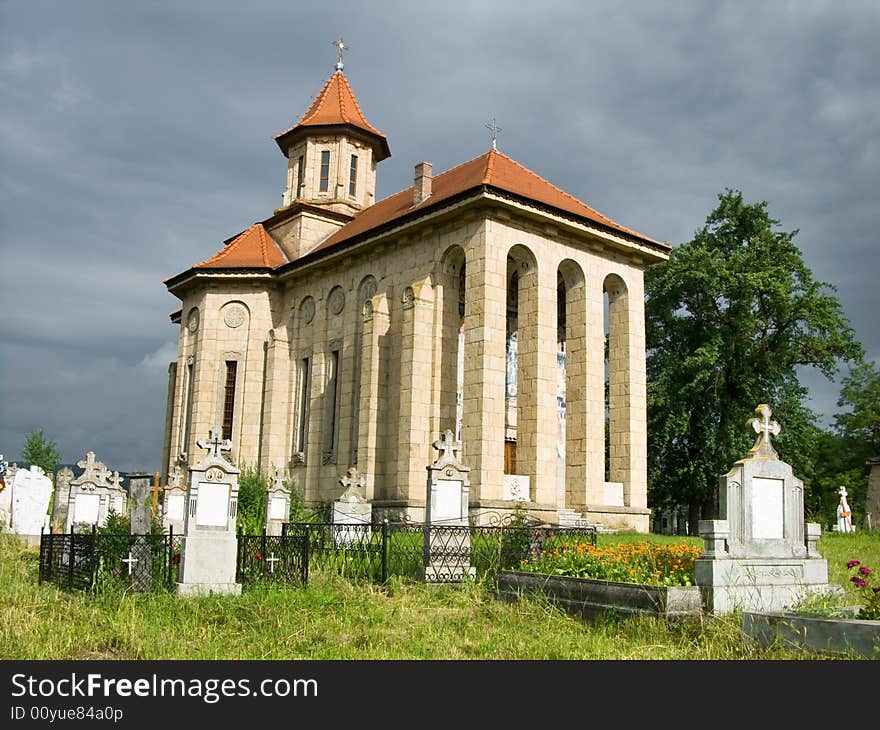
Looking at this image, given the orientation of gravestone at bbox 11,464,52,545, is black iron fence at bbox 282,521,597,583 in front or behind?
in front

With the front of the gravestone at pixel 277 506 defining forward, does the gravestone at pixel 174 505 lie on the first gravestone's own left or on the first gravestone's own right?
on the first gravestone's own right

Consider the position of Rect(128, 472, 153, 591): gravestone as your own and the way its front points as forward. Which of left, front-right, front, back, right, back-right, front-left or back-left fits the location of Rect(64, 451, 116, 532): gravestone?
back

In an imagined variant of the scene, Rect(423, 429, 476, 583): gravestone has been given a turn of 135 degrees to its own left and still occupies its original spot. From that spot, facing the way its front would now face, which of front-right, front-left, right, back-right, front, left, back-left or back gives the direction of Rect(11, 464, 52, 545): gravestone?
left

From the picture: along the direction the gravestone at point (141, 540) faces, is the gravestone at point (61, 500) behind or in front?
behind

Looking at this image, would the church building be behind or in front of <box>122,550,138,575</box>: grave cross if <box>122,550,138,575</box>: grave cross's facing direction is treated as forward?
behind

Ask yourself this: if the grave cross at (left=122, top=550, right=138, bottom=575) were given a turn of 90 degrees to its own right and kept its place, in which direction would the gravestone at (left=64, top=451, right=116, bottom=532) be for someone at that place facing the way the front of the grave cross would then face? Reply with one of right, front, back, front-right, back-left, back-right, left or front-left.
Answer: right

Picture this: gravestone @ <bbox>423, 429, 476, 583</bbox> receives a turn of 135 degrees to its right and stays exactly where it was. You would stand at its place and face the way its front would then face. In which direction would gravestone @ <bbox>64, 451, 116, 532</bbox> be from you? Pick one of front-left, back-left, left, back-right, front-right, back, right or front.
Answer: front

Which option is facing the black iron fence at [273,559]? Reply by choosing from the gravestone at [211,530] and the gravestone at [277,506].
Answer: the gravestone at [277,506]
